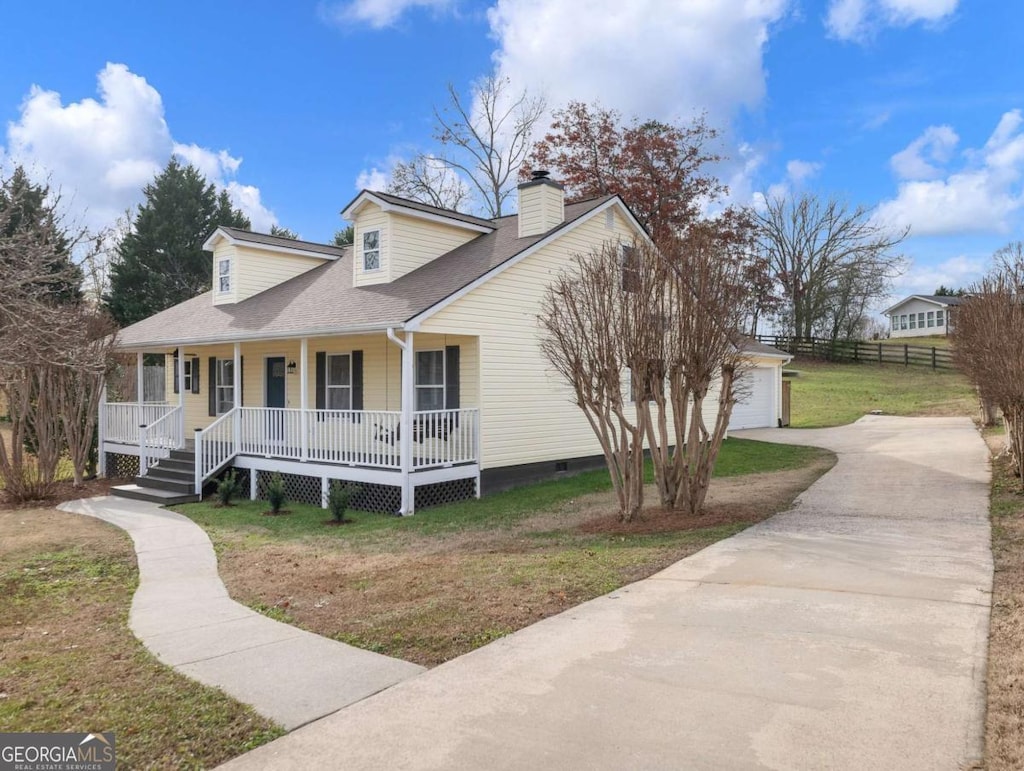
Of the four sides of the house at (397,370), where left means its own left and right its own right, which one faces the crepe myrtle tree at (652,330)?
left

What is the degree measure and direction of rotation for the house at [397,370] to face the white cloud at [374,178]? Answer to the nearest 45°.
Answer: approximately 135° to its right

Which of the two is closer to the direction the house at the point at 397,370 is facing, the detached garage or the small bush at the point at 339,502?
the small bush

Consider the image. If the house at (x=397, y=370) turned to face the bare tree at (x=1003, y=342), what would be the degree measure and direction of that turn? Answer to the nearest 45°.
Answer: approximately 90° to its left

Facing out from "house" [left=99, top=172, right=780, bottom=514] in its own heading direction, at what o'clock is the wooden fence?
The wooden fence is roughly at 6 o'clock from the house.

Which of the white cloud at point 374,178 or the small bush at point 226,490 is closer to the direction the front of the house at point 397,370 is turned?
the small bush

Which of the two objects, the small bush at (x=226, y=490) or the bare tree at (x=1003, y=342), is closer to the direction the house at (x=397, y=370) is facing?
the small bush

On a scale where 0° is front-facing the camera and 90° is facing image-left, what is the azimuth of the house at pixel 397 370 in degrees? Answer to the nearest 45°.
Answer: approximately 45°

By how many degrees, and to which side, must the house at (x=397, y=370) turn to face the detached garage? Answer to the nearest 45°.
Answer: approximately 180°

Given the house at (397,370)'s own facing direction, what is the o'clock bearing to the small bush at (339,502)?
The small bush is roughly at 11 o'clock from the house.
